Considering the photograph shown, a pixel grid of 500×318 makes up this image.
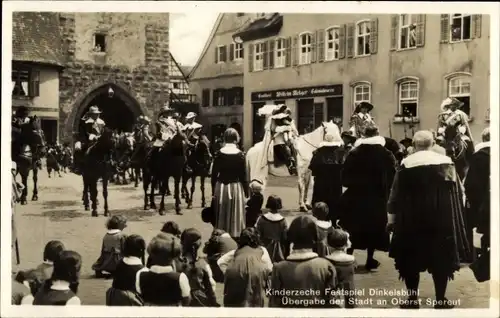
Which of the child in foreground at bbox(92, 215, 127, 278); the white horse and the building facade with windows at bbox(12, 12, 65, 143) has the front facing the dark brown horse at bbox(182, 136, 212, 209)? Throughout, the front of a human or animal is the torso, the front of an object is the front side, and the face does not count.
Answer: the child in foreground

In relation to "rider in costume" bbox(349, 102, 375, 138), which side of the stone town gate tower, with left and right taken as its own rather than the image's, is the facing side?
left

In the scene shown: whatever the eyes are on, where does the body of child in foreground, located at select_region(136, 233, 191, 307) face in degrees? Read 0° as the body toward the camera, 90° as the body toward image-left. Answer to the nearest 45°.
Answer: approximately 180°

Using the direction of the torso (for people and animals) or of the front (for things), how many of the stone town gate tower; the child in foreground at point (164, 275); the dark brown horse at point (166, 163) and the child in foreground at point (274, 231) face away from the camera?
2

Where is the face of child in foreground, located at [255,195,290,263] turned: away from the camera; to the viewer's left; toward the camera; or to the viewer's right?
away from the camera

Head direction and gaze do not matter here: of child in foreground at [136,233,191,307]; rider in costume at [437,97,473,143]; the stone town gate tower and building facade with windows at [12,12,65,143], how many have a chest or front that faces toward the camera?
3

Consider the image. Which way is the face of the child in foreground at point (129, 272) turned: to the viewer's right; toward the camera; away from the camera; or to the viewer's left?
away from the camera

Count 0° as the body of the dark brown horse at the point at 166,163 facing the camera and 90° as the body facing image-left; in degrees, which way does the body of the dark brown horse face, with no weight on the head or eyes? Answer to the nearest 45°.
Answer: approximately 315°

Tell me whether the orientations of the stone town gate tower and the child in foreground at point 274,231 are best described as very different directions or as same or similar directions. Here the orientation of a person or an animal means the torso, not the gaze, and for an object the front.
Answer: very different directions
